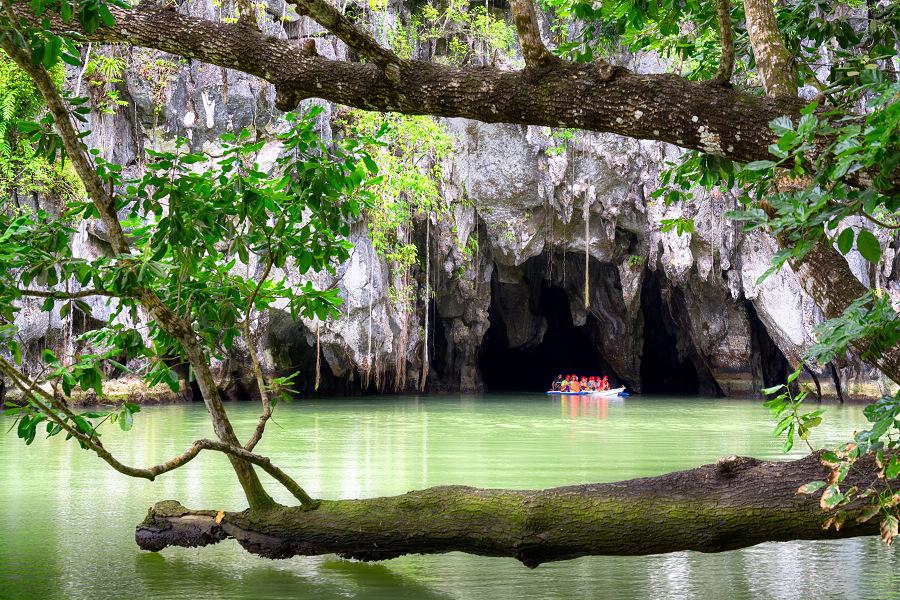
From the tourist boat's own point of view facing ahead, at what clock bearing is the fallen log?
The fallen log is roughly at 3 o'clock from the tourist boat.

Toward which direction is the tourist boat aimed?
to the viewer's right
